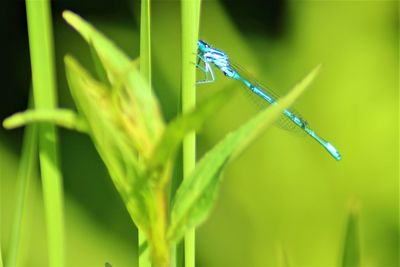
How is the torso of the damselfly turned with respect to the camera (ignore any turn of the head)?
to the viewer's left

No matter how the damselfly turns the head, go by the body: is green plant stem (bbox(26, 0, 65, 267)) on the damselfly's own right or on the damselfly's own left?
on the damselfly's own left
